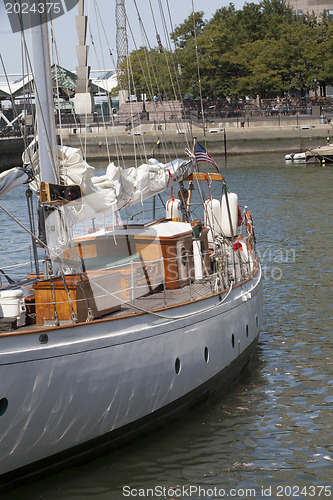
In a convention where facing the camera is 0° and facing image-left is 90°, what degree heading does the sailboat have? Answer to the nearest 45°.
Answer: approximately 45°
